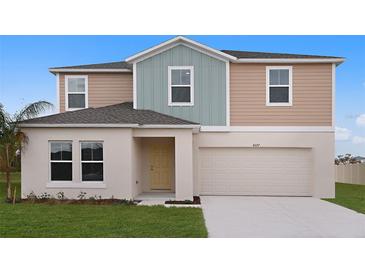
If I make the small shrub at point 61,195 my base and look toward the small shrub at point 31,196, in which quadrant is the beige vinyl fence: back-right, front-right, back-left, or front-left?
back-right

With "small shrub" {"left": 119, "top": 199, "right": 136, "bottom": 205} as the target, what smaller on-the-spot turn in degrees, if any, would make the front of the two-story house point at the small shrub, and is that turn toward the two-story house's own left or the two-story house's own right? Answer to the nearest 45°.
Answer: approximately 45° to the two-story house's own right

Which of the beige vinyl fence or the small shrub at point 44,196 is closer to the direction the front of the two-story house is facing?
the small shrub

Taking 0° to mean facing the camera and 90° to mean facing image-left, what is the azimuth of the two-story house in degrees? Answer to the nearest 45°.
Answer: approximately 0°

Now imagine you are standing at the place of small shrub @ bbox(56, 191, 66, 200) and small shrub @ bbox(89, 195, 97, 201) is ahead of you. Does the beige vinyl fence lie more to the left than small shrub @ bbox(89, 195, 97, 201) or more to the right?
left

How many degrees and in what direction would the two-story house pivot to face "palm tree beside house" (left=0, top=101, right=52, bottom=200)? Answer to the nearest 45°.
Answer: approximately 90° to its right

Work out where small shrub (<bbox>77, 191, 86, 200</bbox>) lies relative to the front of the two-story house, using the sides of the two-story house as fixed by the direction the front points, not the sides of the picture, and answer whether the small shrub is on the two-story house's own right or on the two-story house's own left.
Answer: on the two-story house's own right

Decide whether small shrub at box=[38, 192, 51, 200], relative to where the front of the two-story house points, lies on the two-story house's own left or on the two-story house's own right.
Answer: on the two-story house's own right
